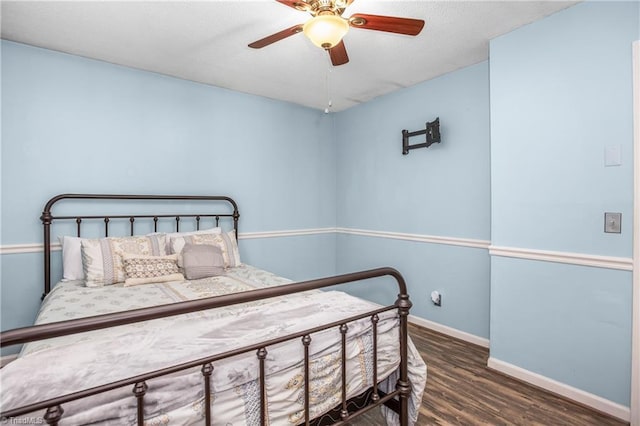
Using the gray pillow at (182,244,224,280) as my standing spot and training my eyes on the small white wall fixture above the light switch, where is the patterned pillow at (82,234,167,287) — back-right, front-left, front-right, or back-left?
back-right

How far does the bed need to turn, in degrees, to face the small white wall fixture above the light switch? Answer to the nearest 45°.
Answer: approximately 45° to its left

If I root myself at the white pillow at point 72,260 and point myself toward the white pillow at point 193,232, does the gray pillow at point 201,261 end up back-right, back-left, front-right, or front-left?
front-right

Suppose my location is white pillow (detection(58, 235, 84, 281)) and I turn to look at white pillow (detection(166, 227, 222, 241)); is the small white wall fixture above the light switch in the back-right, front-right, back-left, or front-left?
front-right

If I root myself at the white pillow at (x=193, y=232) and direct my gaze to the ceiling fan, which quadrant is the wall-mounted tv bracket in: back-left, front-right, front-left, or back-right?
front-left

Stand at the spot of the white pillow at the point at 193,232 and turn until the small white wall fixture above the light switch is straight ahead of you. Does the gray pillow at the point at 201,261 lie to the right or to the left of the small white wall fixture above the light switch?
right

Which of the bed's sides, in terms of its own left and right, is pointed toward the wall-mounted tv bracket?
left

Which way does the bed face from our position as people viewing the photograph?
facing the viewer and to the right of the viewer

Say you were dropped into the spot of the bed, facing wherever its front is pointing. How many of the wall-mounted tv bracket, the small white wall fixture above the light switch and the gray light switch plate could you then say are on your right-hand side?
0
